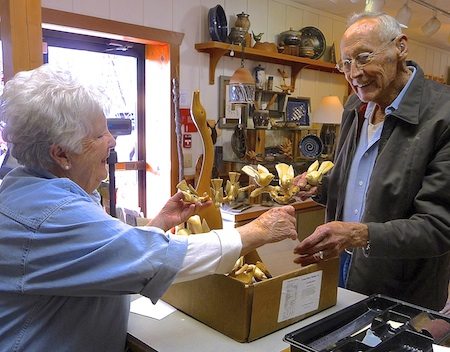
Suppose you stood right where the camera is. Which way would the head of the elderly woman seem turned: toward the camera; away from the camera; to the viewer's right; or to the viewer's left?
to the viewer's right

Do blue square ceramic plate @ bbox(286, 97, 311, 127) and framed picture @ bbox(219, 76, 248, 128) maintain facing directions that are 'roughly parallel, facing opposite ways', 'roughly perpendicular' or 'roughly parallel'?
roughly parallel

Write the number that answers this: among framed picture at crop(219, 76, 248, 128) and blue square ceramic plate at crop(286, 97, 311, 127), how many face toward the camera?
2

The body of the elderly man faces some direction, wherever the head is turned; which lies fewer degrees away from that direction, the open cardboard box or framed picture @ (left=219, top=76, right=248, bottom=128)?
the open cardboard box

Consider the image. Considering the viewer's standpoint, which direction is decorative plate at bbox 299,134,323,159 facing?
facing the viewer

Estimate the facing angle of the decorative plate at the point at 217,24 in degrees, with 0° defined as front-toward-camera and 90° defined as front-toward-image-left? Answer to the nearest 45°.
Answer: approximately 315°

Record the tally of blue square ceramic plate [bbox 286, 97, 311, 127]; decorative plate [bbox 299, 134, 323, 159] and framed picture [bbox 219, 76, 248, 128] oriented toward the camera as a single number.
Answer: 3

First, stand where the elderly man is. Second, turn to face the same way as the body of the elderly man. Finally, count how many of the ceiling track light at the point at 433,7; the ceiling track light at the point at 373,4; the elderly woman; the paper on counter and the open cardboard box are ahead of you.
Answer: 3

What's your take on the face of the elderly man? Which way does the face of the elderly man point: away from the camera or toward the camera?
toward the camera

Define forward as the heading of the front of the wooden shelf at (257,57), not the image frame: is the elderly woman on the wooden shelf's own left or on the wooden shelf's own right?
on the wooden shelf's own right

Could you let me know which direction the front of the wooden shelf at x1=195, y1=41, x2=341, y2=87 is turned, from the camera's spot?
facing the viewer and to the right of the viewer

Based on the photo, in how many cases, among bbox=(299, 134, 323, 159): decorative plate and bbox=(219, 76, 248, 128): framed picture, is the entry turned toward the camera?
2

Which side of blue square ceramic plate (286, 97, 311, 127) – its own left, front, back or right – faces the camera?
front

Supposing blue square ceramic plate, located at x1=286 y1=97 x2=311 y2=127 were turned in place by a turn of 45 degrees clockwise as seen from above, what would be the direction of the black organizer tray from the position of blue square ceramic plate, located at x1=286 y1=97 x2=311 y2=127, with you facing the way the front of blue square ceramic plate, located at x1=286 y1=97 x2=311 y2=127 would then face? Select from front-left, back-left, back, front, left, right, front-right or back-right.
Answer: front-left

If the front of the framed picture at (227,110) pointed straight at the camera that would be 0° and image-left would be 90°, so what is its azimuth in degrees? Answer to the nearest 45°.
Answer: approximately 0°

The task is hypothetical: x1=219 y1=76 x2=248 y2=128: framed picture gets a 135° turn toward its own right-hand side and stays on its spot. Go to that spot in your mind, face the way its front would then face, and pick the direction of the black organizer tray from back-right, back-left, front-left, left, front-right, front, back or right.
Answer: back-left
